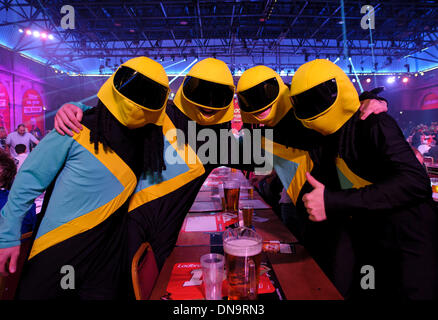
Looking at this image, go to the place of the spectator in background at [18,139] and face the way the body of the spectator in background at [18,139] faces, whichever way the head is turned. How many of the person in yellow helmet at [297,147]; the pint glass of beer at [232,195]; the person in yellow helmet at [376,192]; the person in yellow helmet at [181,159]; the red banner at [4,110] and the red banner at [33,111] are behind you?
2

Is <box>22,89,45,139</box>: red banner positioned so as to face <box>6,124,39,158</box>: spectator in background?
yes

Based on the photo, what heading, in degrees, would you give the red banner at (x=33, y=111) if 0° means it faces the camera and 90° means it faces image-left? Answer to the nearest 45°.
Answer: approximately 0°

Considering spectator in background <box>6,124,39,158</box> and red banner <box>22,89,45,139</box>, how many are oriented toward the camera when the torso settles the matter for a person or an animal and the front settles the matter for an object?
2

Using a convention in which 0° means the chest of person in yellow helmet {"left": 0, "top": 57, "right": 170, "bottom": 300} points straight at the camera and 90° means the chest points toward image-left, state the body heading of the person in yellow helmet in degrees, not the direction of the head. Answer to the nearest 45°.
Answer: approximately 315°
